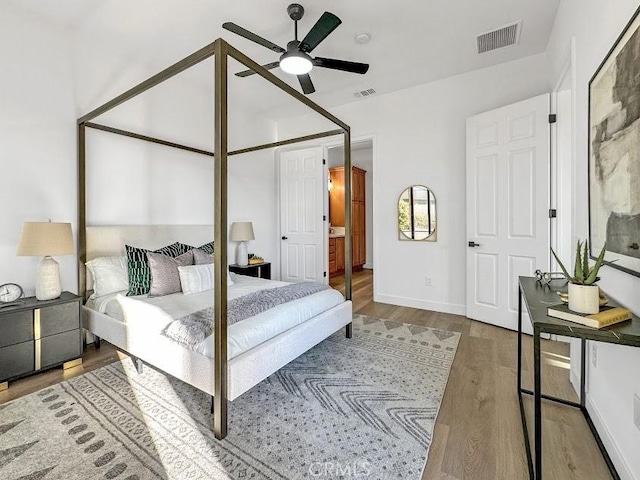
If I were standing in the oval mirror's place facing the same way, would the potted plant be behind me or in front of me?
in front

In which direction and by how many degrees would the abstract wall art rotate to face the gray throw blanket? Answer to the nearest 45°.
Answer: approximately 45° to its left

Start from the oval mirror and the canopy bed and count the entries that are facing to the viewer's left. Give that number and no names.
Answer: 0

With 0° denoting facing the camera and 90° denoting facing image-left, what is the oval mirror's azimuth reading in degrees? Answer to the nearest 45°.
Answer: approximately 0°

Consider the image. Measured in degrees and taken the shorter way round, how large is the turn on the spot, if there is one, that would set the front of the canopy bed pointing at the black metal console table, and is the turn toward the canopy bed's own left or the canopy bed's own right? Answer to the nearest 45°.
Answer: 0° — it already faces it

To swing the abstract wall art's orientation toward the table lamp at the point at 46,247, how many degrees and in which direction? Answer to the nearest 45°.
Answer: approximately 45° to its left

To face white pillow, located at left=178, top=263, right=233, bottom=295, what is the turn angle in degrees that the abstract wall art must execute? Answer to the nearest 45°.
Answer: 0° — it already faces it

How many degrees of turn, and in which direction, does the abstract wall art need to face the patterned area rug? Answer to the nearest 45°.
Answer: approximately 45° to its left

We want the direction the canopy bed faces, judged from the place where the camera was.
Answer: facing the viewer and to the right of the viewer

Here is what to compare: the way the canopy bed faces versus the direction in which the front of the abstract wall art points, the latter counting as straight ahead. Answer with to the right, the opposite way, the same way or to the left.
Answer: the opposite way

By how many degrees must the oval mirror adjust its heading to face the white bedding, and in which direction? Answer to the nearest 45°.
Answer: approximately 45° to its right

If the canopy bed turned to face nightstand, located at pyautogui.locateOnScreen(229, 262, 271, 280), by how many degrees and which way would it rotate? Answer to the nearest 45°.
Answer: approximately 135° to its left

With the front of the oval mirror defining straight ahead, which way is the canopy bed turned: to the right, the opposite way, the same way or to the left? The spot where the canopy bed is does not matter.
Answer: to the left

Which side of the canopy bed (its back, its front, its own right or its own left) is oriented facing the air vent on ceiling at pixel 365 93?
left

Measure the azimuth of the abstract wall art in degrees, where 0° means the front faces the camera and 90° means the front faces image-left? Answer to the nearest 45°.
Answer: approximately 90°

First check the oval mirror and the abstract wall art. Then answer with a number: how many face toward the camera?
1
